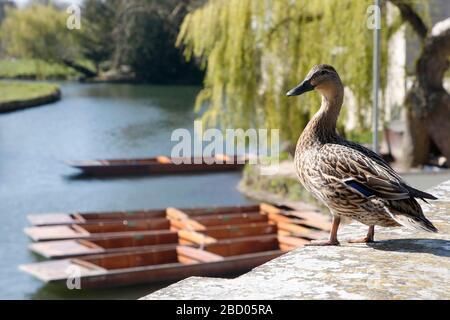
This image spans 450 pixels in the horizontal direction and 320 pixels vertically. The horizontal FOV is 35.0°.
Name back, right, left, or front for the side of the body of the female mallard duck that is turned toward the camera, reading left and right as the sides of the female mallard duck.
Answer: left

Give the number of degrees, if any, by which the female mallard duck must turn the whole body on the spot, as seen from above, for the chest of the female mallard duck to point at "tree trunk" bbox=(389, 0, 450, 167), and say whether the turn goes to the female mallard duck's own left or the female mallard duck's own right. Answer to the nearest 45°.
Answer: approximately 90° to the female mallard duck's own right
